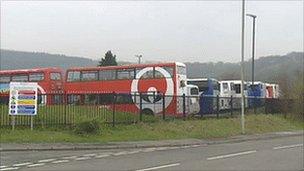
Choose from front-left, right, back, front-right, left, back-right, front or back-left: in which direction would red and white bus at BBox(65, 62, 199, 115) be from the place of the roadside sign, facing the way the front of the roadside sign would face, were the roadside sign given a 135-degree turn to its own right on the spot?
right

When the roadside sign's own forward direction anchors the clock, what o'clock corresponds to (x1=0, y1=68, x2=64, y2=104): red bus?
The red bus is roughly at 6 o'clock from the roadside sign.

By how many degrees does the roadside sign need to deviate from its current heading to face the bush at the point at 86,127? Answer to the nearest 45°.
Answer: approximately 90° to its left

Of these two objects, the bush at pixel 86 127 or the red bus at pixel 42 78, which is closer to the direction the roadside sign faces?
the bush

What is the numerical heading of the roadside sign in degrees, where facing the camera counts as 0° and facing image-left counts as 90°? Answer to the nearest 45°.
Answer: approximately 0°
